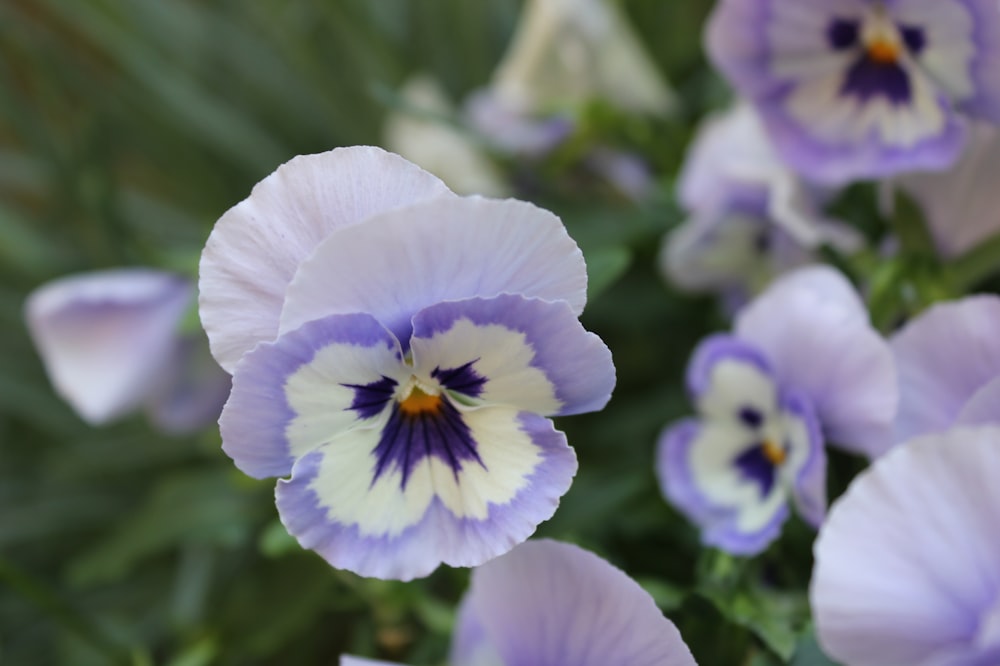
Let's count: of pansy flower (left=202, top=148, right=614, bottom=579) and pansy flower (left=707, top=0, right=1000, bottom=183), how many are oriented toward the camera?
2

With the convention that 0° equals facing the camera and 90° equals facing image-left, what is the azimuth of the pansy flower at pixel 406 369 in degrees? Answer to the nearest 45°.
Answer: approximately 0°

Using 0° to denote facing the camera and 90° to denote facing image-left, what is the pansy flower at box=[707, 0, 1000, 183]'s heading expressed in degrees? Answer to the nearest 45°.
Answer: approximately 0°
